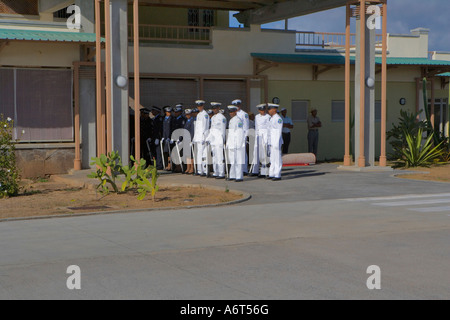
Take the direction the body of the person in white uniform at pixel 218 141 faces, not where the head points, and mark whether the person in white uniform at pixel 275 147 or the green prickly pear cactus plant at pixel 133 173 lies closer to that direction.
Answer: the green prickly pear cactus plant

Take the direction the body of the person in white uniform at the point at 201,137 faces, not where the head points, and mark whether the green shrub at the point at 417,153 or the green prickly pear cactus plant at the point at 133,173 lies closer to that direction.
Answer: the green prickly pear cactus plant

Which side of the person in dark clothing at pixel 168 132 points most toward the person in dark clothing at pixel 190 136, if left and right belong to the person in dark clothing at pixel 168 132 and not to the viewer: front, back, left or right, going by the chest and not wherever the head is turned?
left

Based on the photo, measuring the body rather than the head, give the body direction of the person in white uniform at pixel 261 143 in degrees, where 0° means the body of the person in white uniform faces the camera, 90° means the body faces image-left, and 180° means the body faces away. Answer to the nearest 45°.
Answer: approximately 45°

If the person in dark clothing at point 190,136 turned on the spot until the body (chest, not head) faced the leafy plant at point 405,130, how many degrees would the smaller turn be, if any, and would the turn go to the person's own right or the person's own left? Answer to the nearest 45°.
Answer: approximately 135° to the person's own left

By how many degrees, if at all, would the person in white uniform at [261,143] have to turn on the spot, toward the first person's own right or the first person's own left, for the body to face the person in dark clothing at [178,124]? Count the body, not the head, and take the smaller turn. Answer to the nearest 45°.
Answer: approximately 90° to the first person's own right

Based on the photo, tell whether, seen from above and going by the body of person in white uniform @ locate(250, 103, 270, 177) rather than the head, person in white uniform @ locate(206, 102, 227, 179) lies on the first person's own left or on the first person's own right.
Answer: on the first person's own right

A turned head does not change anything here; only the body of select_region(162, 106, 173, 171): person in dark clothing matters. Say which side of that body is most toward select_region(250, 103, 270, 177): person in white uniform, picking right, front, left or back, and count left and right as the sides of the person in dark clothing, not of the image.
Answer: left

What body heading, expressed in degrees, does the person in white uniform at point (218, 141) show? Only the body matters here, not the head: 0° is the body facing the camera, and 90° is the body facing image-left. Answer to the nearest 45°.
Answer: approximately 45°

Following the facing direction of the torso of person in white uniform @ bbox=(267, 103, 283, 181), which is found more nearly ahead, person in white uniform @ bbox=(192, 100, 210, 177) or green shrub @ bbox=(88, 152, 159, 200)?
the green shrub

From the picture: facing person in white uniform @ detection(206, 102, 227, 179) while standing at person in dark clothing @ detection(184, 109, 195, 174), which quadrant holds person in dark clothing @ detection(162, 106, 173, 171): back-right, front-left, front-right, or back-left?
back-right

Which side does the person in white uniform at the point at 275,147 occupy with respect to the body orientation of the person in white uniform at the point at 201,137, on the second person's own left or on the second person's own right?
on the second person's own left

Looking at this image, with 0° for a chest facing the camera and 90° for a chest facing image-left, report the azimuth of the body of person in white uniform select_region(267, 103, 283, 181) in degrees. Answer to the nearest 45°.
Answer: approximately 45°
